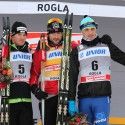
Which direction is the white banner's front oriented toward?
toward the camera
